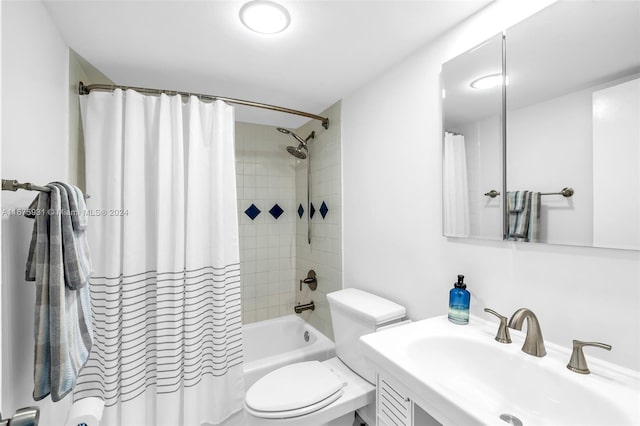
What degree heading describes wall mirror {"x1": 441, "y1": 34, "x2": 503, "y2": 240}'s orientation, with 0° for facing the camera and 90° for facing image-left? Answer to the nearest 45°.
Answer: approximately 45°

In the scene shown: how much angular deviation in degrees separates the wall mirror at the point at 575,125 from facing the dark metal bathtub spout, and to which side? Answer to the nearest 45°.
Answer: approximately 45° to its right

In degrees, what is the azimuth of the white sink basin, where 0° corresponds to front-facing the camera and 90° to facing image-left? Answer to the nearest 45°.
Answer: approximately 45°

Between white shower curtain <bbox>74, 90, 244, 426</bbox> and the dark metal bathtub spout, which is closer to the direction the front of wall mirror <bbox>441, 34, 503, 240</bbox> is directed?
the white shower curtain

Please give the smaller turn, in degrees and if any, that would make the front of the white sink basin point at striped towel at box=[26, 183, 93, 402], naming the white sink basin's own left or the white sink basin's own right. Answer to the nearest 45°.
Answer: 0° — it already faces it

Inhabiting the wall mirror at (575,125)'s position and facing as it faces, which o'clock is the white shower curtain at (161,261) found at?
The white shower curtain is roughly at 1 o'clock from the wall mirror.
